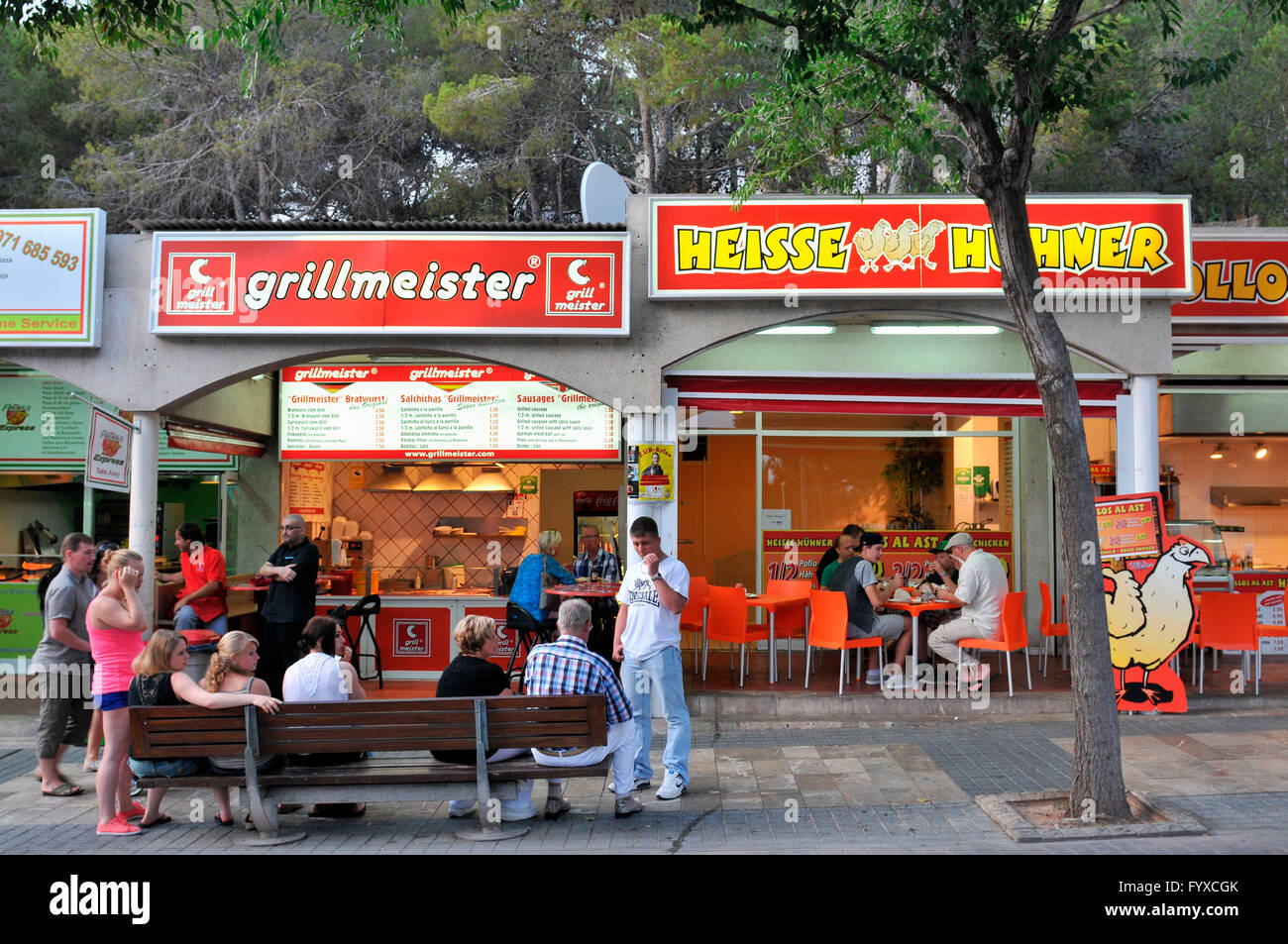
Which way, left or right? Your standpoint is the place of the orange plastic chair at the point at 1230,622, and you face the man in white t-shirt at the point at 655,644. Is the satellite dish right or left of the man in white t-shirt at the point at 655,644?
right

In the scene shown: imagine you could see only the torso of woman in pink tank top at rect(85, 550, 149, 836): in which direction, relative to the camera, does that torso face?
to the viewer's right

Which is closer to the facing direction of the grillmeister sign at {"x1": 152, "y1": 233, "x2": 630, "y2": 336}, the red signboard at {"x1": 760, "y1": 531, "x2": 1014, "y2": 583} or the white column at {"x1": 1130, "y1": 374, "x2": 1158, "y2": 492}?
the white column

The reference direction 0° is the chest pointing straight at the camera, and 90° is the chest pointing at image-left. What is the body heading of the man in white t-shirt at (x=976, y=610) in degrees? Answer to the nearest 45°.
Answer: approximately 90°

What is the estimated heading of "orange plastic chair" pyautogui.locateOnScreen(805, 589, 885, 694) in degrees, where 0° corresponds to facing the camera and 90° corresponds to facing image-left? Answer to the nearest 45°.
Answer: approximately 225°

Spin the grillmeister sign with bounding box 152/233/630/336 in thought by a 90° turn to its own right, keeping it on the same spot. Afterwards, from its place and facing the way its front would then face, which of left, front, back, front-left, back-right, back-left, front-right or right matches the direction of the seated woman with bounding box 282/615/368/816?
left

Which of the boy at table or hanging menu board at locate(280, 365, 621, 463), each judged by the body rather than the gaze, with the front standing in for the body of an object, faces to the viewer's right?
the boy at table

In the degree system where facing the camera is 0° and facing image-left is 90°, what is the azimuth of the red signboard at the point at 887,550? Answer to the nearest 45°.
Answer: approximately 0°

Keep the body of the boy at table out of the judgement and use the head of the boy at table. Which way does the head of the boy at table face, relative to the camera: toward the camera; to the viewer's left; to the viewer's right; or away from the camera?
to the viewer's right

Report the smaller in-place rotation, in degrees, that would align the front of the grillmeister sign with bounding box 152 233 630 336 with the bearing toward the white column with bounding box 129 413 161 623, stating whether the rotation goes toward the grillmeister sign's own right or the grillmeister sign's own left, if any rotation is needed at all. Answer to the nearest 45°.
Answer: approximately 90° to the grillmeister sign's own right

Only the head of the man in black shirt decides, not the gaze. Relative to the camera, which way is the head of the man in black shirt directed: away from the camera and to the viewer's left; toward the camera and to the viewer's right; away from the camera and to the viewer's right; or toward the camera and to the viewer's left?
toward the camera and to the viewer's left

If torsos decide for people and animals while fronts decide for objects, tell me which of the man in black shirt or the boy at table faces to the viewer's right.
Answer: the boy at table

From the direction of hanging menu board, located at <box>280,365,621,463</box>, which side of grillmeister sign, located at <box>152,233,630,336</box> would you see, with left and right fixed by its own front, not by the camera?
back

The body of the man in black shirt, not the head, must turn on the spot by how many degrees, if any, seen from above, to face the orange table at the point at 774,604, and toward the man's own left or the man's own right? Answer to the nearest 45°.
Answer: approximately 135° to the man's own left
